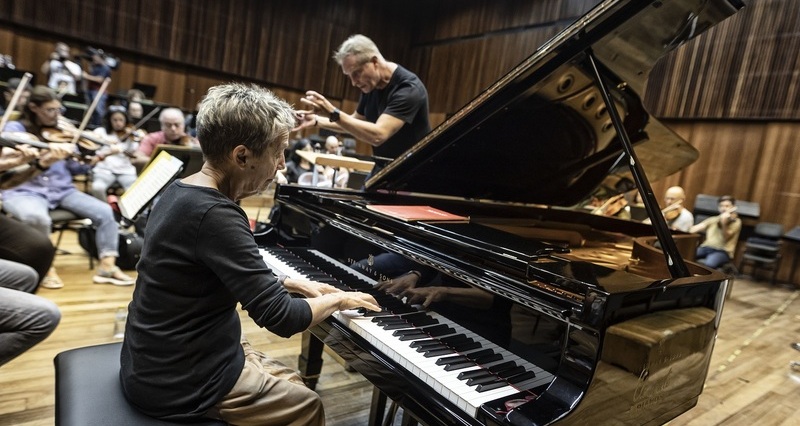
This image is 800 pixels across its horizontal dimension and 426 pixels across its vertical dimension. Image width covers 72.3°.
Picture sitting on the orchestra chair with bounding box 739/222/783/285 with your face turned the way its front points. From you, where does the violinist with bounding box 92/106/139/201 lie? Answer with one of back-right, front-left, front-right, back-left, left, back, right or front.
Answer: front

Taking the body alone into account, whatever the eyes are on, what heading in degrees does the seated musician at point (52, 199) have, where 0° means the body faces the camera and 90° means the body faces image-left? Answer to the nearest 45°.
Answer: approximately 315°

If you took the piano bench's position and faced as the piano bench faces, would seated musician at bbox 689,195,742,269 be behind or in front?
in front

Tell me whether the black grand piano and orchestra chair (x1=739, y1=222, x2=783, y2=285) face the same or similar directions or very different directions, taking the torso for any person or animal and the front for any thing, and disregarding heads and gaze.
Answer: same or similar directions

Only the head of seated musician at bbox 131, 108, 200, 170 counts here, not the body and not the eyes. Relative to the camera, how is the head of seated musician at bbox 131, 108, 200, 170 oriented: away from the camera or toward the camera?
toward the camera

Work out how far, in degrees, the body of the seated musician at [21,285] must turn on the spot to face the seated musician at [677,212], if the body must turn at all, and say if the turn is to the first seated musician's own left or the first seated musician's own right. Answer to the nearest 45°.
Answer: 0° — they already face them

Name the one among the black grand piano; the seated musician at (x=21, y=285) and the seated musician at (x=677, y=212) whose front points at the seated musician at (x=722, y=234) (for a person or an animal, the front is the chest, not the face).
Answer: the seated musician at (x=21, y=285)

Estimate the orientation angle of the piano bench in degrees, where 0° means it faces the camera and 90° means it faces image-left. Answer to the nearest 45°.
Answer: approximately 225°

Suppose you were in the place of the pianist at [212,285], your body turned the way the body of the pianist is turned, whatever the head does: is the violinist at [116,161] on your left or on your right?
on your left

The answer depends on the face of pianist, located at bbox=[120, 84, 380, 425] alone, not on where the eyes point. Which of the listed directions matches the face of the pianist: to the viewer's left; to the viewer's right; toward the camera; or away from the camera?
to the viewer's right

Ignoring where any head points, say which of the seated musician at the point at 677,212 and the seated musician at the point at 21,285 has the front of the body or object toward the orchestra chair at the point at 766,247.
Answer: the seated musician at the point at 21,285

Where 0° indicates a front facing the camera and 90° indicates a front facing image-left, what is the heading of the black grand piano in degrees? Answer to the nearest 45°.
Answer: approximately 45°

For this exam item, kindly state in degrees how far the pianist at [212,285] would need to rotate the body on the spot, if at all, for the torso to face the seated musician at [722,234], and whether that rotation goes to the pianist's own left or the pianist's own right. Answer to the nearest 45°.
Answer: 0° — they already face them

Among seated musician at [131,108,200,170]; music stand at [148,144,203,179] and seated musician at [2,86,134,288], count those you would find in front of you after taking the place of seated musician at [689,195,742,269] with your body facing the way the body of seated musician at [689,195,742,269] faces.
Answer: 3

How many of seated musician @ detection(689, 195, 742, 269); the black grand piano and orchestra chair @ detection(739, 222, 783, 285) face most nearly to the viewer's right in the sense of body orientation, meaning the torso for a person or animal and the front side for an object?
0

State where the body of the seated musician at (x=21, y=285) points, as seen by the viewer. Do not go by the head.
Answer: to the viewer's right

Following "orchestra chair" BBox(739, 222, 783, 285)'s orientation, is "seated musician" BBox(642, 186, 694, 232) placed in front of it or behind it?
in front

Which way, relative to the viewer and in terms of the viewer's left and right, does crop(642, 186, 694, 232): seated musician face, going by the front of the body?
facing the viewer and to the left of the viewer
